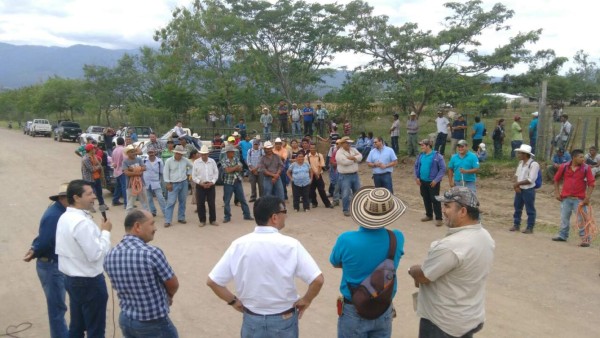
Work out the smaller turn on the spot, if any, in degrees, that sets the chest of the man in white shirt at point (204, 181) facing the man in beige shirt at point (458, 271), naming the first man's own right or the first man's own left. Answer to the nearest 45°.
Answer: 0° — they already face them

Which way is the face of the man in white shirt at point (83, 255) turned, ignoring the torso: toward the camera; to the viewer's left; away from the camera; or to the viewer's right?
to the viewer's right

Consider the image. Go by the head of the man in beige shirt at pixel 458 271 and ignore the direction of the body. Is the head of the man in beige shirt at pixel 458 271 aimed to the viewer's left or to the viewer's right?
to the viewer's left

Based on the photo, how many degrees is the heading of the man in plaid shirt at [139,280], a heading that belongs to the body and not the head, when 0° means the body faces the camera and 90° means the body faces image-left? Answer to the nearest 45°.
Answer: approximately 225°

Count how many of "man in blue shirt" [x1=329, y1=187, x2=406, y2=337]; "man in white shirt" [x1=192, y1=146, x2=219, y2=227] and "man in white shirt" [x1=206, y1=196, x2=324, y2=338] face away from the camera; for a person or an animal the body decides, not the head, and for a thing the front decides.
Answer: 2

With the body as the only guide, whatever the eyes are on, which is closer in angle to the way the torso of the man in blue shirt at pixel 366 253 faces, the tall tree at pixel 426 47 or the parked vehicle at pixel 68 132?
the tall tree

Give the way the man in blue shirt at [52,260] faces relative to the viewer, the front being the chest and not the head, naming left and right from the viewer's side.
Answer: facing away from the viewer and to the right of the viewer

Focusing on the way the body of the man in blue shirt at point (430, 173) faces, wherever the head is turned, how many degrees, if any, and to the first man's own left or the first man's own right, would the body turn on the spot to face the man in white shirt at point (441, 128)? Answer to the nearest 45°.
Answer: approximately 135° to the first man's own right

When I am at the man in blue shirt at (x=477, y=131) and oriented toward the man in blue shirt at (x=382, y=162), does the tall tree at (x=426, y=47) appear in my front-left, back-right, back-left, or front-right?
back-right

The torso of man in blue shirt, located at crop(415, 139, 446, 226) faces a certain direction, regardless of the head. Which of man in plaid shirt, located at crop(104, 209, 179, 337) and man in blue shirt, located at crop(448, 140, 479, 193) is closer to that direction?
the man in plaid shirt

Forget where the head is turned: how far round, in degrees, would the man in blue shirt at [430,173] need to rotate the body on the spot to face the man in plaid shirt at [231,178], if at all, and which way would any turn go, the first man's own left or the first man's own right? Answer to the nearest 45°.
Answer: approximately 45° to the first man's own right

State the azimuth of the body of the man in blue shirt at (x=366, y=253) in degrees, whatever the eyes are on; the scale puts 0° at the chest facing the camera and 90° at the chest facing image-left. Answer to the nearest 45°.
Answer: approximately 180°

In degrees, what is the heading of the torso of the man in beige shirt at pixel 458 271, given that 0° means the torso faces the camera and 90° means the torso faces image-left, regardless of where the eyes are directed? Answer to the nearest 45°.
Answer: approximately 135°
